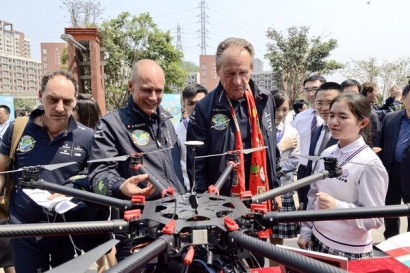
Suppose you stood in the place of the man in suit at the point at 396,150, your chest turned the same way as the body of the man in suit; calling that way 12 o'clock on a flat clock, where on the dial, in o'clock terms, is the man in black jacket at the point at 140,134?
The man in black jacket is roughly at 1 o'clock from the man in suit.

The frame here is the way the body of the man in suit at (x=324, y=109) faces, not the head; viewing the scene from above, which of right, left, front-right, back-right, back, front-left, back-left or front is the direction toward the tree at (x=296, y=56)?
back-right

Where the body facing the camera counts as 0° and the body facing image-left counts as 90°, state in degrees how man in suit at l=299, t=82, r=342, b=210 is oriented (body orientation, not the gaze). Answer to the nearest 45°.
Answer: approximately 45°

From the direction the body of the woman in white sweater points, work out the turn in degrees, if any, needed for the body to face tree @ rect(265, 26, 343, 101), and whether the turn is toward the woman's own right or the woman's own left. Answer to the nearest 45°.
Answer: approximately 135° to the woman's own right

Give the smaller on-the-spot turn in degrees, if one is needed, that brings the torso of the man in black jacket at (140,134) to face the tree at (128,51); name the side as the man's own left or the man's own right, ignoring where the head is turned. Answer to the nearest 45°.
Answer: approximately 135° to the man's own left

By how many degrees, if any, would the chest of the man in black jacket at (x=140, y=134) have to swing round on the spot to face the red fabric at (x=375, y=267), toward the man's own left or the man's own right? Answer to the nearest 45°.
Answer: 0° — they already face it

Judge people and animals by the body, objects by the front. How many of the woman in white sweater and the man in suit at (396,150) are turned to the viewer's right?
0

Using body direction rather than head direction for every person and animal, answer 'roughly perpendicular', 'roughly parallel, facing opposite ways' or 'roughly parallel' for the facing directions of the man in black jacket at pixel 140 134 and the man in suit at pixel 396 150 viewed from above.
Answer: roughly perpendicular
